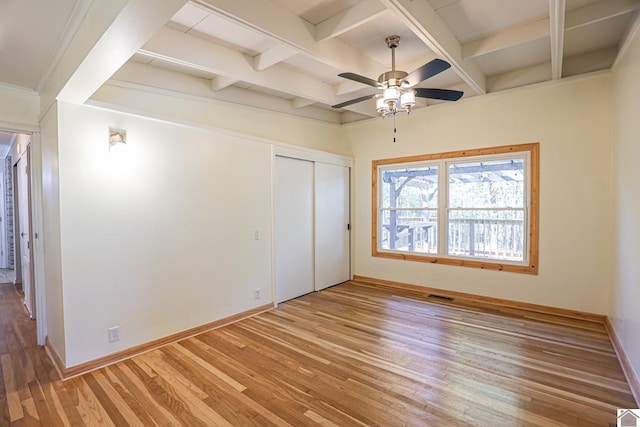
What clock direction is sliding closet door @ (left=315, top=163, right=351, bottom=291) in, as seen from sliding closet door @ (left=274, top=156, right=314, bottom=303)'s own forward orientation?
sliding closet door @ (left=315, top=163, right=351, bottom=291) is roughly at 9 o'clock from sliding closet door @ (left=274, top=156, right=314, bottom=303).

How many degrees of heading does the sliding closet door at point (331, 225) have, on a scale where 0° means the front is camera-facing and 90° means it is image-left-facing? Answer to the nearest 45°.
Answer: approximately 315°

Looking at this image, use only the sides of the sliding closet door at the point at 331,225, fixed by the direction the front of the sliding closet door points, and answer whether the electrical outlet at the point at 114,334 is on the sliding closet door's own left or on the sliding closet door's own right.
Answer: on the sliding closet door's own right

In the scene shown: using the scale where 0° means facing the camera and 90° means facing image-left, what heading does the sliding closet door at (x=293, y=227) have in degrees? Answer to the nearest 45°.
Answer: approximately 315°

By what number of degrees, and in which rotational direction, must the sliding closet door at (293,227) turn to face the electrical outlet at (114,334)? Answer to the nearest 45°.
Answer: approximately 90° to its right

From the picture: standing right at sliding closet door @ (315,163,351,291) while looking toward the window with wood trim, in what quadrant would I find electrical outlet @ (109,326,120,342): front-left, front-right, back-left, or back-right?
back-right

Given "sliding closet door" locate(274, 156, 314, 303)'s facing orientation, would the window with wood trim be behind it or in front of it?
in front

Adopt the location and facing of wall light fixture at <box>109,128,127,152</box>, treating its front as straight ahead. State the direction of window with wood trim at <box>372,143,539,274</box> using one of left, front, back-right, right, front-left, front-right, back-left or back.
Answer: front-left

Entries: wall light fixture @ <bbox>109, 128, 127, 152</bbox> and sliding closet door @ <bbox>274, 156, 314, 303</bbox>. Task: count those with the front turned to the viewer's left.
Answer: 0

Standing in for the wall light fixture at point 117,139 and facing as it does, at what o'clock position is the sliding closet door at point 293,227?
The sliding closet door is roughly at 10 o'clock from the wall light fixture.

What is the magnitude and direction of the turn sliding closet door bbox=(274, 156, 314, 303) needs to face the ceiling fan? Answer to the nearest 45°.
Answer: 0° — it already faces it

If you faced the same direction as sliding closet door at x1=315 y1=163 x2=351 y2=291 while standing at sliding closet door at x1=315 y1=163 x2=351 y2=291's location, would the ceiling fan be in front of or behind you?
in front

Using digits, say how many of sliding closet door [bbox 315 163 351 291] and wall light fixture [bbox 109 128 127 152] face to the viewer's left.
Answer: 0

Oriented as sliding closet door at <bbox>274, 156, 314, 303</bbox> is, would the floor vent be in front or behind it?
in front

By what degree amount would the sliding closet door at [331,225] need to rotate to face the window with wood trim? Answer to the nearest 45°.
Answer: approximately 45° to its left

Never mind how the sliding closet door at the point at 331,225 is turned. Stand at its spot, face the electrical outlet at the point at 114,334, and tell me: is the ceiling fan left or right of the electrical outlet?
left
